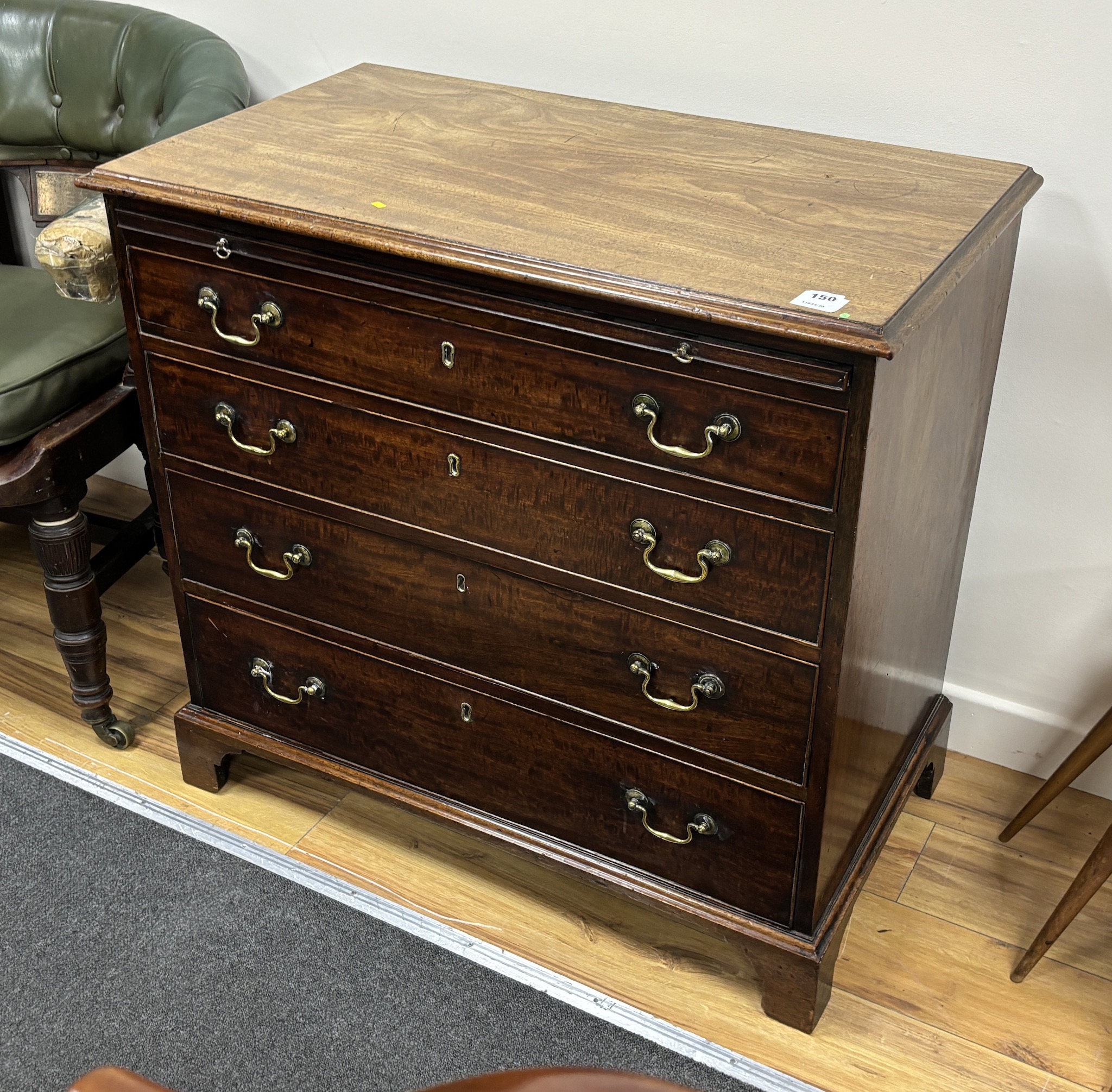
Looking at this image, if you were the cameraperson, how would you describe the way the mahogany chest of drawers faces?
facing the viewer and to the left of the viewer
